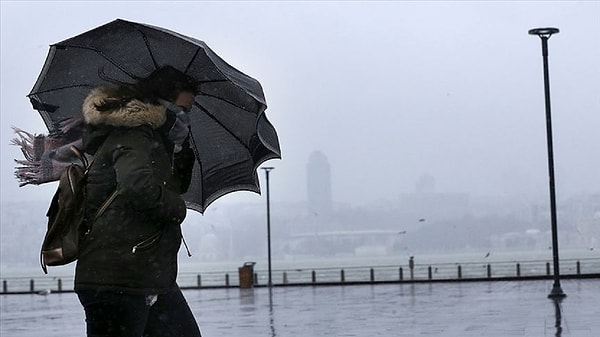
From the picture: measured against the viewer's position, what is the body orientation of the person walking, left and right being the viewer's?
facing to the right of the viewer
